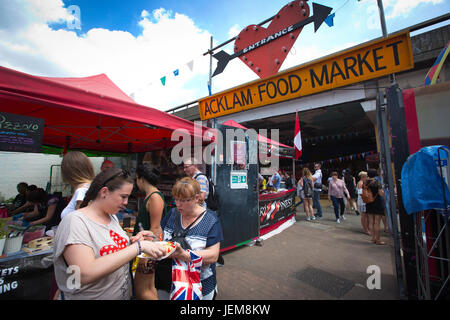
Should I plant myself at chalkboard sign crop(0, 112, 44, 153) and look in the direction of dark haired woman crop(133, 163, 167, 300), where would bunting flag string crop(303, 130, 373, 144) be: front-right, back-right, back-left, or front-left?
front-left

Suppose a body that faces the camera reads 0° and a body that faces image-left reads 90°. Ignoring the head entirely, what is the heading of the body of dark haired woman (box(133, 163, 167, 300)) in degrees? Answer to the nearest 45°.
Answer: approximately 90°

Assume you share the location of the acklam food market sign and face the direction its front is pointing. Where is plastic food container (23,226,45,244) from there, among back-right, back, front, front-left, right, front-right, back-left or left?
front

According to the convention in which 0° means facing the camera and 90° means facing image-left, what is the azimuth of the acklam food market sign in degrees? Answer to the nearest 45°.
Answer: approximately 45°

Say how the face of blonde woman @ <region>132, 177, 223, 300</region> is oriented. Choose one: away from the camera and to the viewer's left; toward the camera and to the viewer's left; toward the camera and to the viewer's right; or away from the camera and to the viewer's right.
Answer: toward the camera and to the viewer's left

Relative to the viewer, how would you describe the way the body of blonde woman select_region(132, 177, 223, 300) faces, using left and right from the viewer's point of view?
facing the viewer and to the left of the viewer

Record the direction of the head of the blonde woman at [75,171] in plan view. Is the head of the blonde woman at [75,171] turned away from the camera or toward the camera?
away from the camera

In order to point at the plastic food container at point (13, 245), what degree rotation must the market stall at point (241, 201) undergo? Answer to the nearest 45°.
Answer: approximately 90° to its right

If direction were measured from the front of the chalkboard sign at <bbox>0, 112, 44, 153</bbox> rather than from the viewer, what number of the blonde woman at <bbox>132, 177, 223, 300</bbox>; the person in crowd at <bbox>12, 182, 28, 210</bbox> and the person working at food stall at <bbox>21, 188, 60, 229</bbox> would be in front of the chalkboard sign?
1

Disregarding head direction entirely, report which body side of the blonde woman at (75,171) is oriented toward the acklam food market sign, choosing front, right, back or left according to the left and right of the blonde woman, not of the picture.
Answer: right

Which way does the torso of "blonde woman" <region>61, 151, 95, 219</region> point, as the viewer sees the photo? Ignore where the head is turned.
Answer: away from the camera

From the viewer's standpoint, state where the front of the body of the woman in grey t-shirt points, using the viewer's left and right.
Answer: facing the viewer and to the right of the viewer
